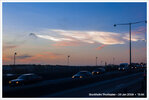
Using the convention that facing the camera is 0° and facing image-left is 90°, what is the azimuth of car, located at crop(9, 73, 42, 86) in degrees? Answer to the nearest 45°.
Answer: approximately 45°
